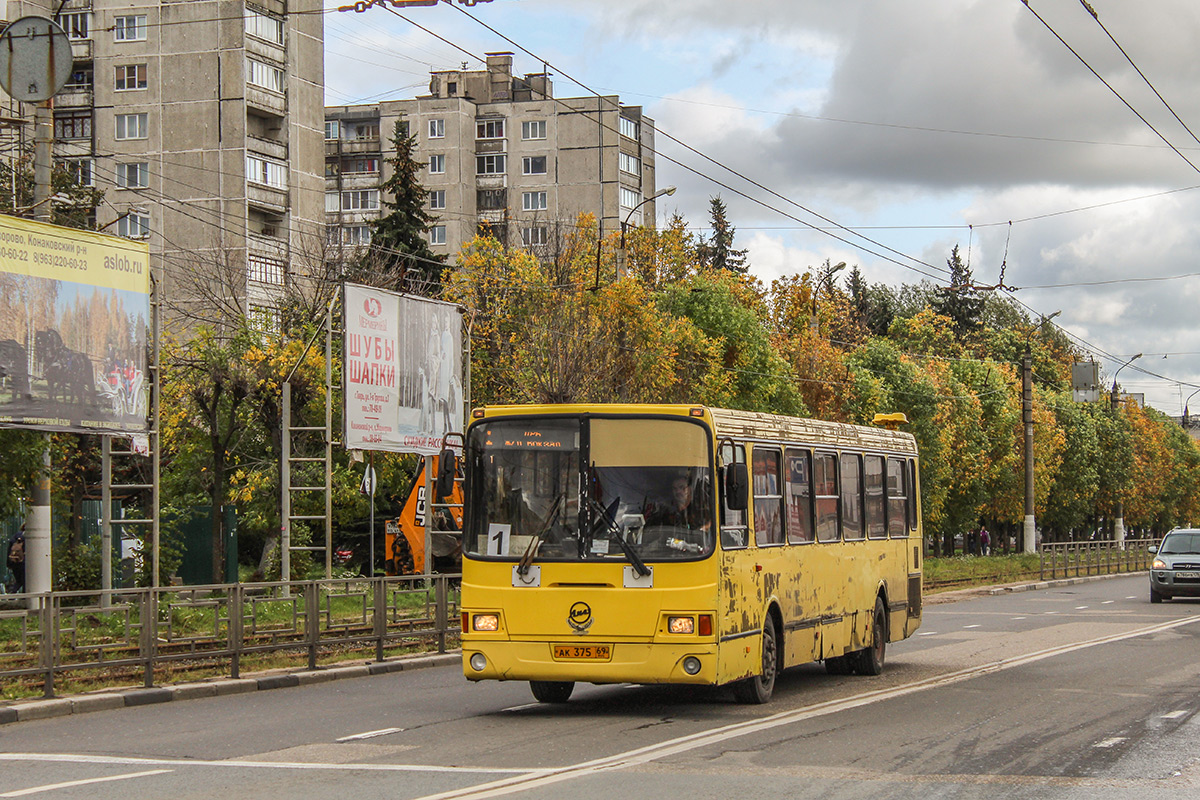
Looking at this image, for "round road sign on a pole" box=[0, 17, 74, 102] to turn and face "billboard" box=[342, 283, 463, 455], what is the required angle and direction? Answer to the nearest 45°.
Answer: approximately 45° to its right

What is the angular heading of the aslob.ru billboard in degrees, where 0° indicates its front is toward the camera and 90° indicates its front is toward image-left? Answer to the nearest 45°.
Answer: approximately 315°

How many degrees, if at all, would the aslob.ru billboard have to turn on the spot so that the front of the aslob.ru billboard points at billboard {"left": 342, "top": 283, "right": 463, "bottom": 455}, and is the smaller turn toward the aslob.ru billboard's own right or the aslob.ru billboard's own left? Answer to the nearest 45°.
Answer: approximately 90° to the aslob.ru billboard's own left

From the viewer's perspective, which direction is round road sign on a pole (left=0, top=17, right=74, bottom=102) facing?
away from the camera

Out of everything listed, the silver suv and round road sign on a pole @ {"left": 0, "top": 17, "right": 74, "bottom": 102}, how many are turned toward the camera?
1

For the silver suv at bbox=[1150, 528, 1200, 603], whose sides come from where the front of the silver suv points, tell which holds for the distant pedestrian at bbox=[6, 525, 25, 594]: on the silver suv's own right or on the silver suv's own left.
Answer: on the silver suv's own right

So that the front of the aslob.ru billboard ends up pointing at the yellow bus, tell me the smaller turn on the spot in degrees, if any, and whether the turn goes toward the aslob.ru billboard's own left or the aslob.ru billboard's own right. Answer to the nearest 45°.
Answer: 0° — it already faces it

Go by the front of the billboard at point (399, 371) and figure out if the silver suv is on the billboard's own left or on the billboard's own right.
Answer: on the billboard's own left

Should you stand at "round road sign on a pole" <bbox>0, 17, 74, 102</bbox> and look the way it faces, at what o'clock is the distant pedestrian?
The distant pedestrian is roughly at 12 o'clock from the round road sign on a pole.
